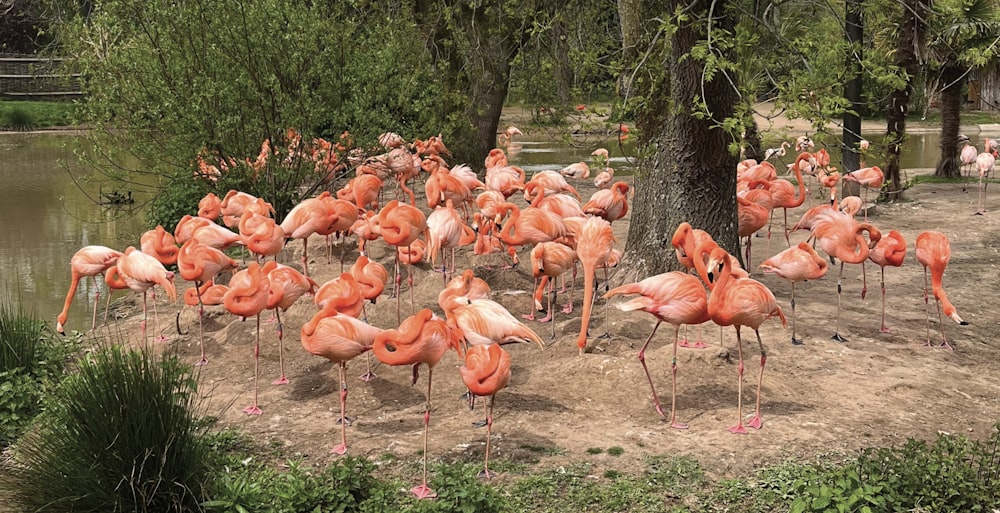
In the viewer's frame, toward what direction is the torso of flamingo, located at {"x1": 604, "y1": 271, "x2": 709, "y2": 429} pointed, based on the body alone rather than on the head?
to the viewer's right

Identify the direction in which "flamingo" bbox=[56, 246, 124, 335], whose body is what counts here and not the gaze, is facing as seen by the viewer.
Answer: to the viewer's left

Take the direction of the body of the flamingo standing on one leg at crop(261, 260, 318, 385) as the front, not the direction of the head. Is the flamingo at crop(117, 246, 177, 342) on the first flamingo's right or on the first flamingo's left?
on the first flamingo's right

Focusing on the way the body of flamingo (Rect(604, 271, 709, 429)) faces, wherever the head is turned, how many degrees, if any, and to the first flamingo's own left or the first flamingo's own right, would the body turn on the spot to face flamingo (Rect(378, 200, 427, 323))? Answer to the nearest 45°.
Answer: approximately 135° to the first flamingo's own left

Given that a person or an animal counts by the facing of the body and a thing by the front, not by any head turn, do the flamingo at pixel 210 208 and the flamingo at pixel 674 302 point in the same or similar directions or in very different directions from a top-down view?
very different directions

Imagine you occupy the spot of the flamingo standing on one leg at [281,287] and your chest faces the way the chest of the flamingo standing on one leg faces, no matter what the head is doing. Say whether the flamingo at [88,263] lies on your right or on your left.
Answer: on your right

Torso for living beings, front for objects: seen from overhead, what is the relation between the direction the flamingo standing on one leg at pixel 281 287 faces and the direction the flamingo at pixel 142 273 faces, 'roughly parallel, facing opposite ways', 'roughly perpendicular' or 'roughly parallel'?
roughly parallel

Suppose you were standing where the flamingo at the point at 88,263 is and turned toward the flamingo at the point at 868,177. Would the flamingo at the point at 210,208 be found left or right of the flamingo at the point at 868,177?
left

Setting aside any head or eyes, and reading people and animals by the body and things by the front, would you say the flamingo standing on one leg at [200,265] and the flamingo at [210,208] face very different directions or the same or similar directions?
same or similar directions

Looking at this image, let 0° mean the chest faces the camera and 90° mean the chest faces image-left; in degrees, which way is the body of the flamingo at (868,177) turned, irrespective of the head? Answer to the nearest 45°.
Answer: approximately 270°

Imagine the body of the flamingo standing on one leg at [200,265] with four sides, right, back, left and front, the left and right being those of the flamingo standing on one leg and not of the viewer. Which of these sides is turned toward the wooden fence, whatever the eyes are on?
right

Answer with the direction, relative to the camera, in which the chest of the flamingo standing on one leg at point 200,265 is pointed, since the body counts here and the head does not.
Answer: to the viewer's left

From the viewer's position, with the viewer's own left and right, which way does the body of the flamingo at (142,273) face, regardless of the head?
facing to the left of the viewer

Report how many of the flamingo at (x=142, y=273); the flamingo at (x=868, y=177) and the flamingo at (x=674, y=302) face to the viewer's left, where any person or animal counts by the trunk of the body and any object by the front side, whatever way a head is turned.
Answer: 1

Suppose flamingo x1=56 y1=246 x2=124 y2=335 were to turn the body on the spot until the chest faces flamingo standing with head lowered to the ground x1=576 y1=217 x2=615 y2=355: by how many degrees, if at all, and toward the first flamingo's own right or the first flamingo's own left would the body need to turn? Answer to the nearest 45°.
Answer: approximately 135° to the first flamingo's own left

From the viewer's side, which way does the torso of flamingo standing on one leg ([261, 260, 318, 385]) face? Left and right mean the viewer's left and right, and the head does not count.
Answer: facing to the left of the viewer

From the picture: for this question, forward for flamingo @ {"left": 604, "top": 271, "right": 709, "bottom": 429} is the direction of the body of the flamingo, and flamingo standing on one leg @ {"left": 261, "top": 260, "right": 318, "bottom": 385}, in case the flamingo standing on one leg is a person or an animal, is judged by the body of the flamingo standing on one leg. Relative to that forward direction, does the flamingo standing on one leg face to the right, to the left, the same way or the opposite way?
the opposite way

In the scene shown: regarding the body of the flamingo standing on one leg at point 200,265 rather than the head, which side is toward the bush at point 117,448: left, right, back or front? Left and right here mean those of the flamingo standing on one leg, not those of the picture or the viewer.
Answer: left
